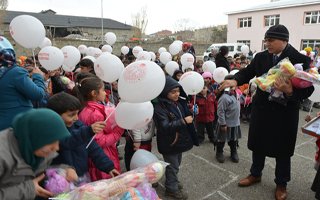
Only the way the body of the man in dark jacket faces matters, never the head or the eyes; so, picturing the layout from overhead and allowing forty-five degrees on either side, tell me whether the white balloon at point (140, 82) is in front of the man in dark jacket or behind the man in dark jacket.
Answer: in front

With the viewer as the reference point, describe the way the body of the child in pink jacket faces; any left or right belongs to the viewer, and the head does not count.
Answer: facing to the right of the viewer

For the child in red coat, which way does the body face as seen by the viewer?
toward the camera

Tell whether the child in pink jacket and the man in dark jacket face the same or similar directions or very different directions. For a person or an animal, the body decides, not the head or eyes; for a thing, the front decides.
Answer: very different directions

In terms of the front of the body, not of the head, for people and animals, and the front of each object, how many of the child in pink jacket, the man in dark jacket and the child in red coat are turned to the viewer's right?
1

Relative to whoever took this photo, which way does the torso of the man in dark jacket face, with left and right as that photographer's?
facing the viewer and to the left of the viewer

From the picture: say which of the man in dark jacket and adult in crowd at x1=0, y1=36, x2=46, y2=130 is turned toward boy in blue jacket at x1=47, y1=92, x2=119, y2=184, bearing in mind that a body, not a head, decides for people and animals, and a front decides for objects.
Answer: the man in dark jacket

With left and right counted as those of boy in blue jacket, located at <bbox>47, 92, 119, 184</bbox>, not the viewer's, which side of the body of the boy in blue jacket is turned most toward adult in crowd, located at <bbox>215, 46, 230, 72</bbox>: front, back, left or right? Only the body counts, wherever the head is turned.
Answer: left

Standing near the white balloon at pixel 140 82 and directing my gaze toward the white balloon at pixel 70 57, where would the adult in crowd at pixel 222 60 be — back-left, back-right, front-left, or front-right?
front-right

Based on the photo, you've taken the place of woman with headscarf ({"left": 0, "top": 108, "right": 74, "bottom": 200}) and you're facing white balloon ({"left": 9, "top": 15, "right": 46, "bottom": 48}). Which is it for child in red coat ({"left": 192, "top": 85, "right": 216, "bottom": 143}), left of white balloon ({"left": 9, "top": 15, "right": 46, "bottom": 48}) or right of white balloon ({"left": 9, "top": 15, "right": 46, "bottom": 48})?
right

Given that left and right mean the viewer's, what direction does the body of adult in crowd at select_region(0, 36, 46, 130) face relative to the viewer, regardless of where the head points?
facing away from the viewer and to the right of the viewer

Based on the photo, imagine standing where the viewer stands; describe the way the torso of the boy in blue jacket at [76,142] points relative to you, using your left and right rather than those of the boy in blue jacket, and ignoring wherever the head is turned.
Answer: facing the viewer and to the right of the viewer

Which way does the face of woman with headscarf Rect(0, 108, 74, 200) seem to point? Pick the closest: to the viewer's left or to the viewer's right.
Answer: to the viewer's right

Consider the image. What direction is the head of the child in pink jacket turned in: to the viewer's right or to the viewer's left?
to the viewer's right
